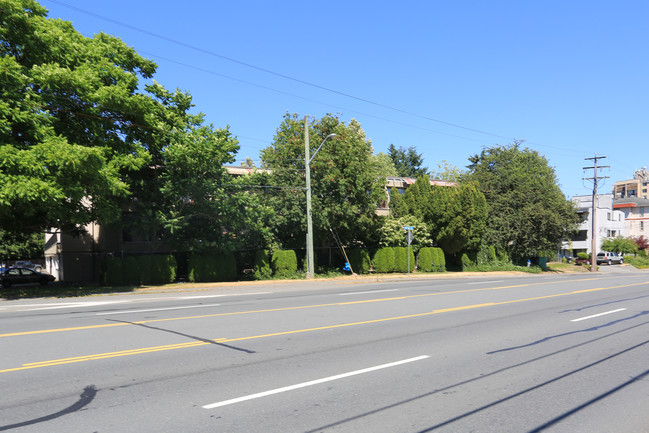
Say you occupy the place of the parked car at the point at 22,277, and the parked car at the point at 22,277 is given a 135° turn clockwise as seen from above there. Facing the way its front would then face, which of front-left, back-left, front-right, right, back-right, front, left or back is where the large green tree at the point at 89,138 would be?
front-left
